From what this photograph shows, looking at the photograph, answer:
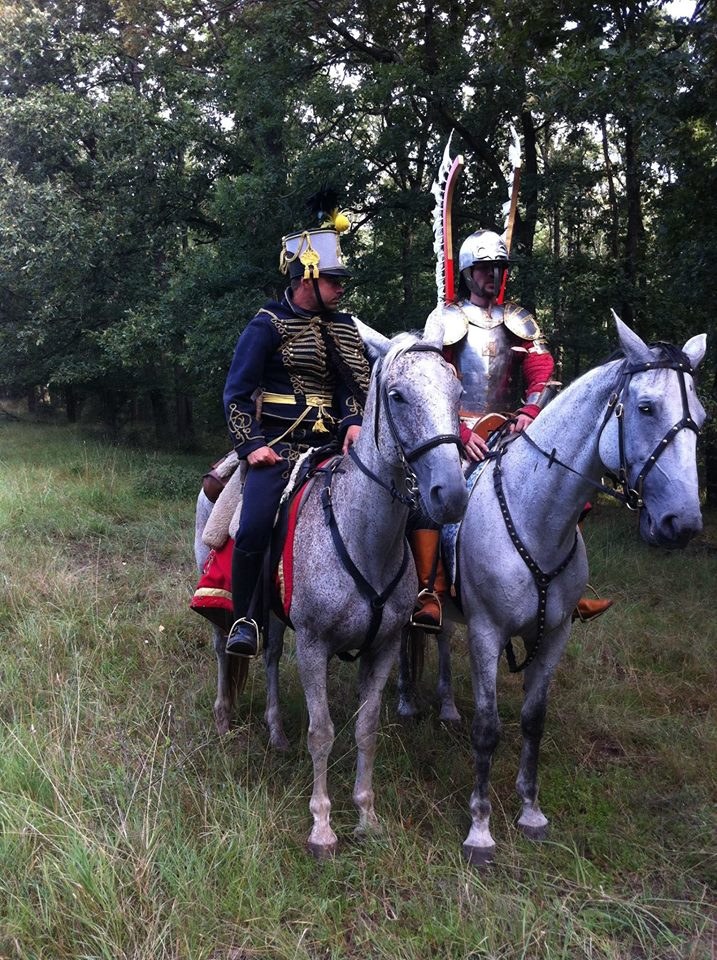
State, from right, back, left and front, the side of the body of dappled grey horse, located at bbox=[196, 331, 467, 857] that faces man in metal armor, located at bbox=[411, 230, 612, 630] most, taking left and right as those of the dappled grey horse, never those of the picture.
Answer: left

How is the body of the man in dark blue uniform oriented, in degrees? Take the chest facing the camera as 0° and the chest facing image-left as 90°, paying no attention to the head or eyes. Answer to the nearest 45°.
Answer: approximately 315°

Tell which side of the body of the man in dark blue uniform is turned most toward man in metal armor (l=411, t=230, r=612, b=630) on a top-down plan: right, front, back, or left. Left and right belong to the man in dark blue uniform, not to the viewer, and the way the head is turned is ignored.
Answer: left

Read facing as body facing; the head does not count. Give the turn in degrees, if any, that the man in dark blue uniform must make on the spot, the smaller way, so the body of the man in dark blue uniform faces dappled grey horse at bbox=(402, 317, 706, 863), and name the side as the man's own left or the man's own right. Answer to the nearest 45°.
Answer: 0° — they already face it

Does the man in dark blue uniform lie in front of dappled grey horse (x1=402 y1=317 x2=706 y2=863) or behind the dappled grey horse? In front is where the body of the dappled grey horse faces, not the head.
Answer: behind

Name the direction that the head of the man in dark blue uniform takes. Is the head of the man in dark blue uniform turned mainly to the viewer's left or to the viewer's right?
to the viewer's right

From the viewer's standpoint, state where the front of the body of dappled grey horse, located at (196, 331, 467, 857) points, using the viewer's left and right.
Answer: facing the viewer and to the right of the viewer
